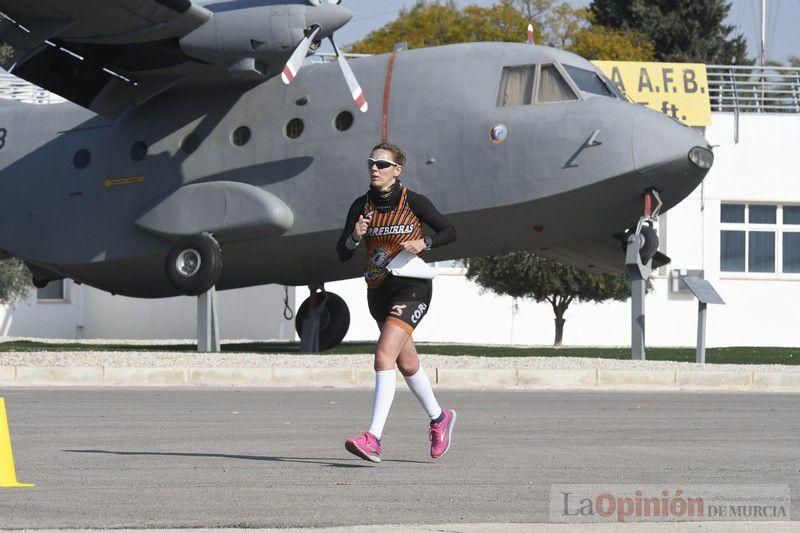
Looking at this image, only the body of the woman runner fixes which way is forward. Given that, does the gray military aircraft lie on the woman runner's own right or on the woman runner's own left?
on the woman runner's own right

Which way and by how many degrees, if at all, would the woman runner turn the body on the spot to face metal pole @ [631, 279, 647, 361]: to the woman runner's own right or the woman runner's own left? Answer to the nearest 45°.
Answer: approximately 135° to the woman runner's own right

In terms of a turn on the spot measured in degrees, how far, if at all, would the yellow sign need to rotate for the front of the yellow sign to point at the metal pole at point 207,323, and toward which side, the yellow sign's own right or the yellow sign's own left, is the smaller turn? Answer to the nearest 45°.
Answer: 0° — it already faces it

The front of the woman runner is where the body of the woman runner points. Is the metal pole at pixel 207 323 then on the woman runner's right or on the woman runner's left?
on the woman runner's right

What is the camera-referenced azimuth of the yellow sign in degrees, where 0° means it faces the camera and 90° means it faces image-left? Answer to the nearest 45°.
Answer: approximately 0°
